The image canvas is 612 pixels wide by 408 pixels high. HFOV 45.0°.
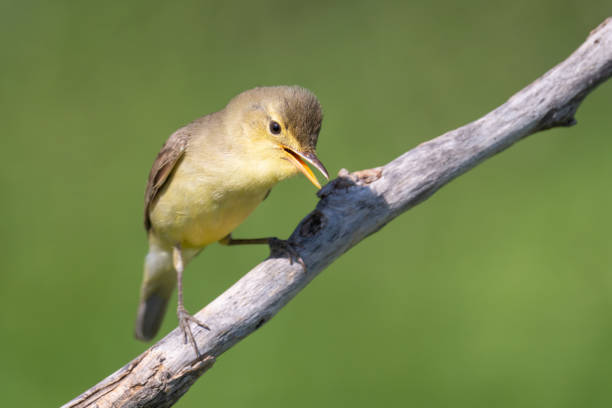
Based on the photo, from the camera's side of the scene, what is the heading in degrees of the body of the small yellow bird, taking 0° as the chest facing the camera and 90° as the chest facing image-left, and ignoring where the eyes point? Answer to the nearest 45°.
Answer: approximately 315°
